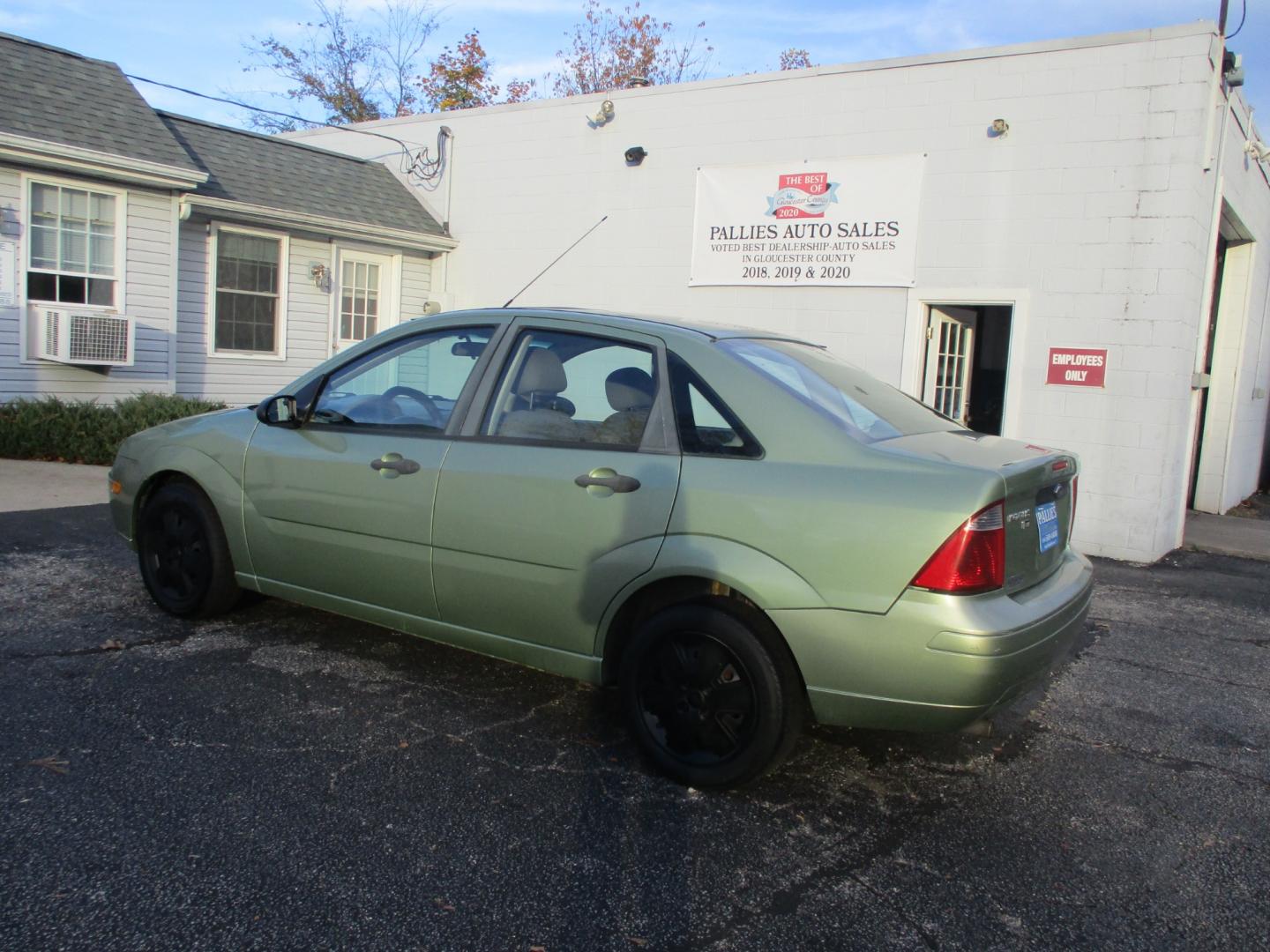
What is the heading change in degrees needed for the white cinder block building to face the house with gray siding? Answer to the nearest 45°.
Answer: approximately 90° to its right

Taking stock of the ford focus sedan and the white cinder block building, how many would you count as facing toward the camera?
1

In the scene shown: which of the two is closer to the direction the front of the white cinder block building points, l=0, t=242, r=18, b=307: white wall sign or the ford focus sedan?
the ford focus sedan

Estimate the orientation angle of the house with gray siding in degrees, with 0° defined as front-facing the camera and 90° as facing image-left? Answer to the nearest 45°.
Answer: approximately 315°

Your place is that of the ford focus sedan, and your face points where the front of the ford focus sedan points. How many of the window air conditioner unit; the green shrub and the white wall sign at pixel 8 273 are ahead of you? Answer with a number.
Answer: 3

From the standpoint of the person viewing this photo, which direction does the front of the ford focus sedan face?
facing away from the viewer and to the left of the viewer

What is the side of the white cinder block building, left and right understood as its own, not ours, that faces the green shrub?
right

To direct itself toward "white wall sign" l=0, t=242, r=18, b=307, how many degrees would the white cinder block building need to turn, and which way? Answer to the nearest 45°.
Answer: approximately 90° to its right

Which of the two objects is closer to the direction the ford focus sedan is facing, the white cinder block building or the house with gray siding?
the house with gray siding
